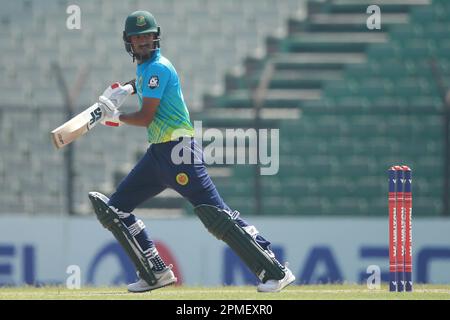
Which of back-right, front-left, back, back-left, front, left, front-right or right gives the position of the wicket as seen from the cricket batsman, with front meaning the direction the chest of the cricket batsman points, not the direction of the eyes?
back

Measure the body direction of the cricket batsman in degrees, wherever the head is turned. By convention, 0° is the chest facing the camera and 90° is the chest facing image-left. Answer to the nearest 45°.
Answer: approximately 90°
